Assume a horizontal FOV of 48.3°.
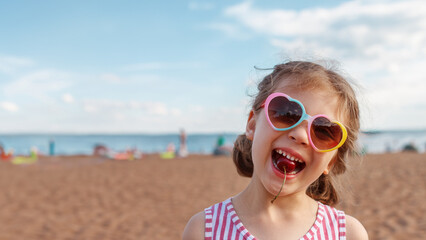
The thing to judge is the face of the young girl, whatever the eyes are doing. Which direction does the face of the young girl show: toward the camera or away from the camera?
toward the camera

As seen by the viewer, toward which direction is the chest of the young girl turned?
toward the camera
